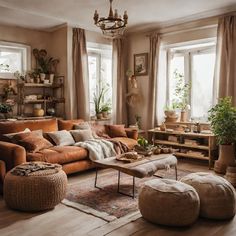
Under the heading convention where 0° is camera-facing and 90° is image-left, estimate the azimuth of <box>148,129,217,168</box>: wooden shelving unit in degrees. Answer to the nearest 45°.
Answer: approximately 45°

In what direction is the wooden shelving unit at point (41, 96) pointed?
toward the camera

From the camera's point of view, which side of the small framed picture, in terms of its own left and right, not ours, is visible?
front

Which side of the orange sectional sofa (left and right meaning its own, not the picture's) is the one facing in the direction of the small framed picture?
left

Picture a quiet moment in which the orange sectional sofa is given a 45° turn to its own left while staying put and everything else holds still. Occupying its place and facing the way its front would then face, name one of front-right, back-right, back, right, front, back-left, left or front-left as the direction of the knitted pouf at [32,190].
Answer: right

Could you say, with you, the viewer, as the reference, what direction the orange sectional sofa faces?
facing the viewer and to the right of the viewer

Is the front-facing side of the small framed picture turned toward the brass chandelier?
yes

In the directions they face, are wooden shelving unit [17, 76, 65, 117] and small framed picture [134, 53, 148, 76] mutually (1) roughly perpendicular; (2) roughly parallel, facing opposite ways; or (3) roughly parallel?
roughly parallel

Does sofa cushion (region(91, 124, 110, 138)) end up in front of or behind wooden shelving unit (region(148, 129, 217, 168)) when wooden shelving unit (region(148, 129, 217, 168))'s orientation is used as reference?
in front

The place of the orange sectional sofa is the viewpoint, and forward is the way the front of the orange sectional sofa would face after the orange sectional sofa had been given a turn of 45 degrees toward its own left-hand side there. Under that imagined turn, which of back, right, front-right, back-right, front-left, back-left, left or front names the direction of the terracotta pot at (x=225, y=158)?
front

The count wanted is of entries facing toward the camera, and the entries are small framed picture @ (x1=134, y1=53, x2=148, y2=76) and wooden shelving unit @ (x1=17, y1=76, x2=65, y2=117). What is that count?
2

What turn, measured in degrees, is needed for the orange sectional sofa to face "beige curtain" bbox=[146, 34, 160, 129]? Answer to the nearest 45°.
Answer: approximately 90° to its left

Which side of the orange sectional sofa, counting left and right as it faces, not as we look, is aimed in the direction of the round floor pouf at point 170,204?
front

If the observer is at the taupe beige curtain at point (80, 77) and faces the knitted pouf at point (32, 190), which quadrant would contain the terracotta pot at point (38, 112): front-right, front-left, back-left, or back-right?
front-right

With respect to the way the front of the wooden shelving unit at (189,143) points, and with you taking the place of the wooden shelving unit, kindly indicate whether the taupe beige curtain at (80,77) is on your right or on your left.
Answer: on your right

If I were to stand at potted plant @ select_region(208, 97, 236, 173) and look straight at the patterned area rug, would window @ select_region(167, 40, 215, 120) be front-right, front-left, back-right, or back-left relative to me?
back-right
